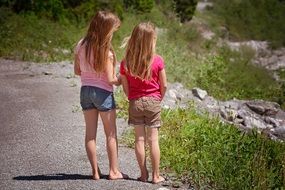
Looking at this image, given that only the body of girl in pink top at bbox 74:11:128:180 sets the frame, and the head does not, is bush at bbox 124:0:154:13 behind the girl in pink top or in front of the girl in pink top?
in front

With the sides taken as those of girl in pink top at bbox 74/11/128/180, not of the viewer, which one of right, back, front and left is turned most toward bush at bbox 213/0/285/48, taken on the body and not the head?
front

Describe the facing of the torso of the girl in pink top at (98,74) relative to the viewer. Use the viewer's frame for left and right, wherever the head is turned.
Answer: facing away from the viewer and to the right of the viewer

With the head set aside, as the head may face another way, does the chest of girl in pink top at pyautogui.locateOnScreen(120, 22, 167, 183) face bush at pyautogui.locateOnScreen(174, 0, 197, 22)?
yes

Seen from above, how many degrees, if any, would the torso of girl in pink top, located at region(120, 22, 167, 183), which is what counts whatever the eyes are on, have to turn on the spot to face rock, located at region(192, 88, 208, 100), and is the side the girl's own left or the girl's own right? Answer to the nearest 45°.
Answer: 0° — they already face it

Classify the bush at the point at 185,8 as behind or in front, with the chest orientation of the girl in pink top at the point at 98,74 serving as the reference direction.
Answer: in front

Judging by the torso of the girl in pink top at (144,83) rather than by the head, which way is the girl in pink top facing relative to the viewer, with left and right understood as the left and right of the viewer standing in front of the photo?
facing away from the viewer

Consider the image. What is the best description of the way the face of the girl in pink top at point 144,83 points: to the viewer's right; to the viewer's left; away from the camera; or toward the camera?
away from the camera

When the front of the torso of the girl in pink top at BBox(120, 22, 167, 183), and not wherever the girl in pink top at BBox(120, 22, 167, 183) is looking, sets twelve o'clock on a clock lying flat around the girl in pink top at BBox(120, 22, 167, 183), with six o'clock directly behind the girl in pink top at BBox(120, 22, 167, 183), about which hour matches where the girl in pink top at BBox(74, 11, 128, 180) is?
the girl in pink top at BBox(74, 11, 128, 180) is roughly at 9 o'clock from the girl in pink top at BBox(120, 22, 167, 183).

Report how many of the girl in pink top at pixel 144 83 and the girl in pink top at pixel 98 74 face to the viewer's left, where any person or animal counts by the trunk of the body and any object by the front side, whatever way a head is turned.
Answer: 0
